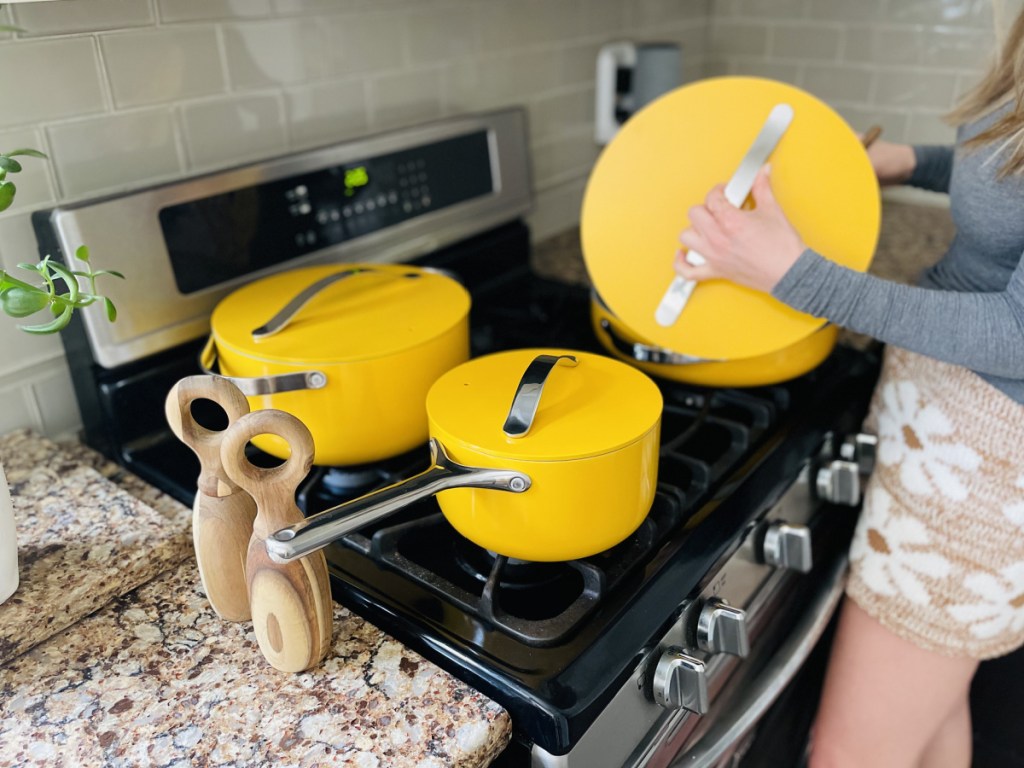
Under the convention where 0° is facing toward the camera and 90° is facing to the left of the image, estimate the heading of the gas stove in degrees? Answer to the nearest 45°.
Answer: approximately 315°

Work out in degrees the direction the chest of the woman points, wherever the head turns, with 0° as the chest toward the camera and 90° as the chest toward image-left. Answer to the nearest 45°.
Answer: approximately 90°

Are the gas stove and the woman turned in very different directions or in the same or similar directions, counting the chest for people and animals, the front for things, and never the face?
very different directions
